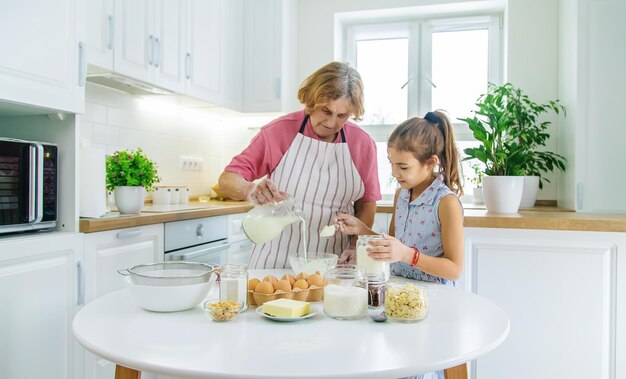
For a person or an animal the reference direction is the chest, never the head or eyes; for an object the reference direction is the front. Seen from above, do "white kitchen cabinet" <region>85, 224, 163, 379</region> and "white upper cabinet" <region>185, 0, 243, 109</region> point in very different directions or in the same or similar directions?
same or similar directions

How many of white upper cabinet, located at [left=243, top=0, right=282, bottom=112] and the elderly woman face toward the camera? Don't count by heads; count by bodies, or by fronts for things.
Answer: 2

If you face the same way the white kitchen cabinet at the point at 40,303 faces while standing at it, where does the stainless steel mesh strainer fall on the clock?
The stainless steel mesh strainer is roughly at 1 o'clock from the white kitchen cabinet.

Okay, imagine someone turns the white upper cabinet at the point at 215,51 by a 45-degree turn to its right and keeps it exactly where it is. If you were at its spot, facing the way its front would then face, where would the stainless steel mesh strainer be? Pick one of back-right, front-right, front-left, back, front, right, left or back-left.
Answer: front

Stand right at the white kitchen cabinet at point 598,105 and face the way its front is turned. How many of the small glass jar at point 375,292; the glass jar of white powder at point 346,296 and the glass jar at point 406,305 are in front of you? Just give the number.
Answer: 3

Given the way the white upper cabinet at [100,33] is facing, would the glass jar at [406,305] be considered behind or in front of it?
in front

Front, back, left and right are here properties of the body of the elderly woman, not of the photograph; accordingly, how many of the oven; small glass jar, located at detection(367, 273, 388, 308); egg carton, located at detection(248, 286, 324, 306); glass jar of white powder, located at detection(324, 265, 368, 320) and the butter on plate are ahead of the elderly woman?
4

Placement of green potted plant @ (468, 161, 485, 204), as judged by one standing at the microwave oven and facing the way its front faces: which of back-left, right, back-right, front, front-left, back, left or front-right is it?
front-left

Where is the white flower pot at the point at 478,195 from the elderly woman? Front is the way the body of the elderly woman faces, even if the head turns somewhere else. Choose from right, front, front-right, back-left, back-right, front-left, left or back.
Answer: back-left

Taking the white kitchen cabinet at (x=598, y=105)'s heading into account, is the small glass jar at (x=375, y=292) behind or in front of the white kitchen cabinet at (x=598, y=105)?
in front

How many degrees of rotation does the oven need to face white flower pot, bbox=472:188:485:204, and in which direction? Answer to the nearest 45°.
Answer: approximately 45° to its left

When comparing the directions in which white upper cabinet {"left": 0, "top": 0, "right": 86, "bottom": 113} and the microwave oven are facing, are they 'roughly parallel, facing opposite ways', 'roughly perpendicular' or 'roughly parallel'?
roughly parallel

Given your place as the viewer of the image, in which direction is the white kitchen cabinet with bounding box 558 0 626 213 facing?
facing the viewer

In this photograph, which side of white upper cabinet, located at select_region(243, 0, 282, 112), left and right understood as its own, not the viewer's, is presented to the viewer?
front
